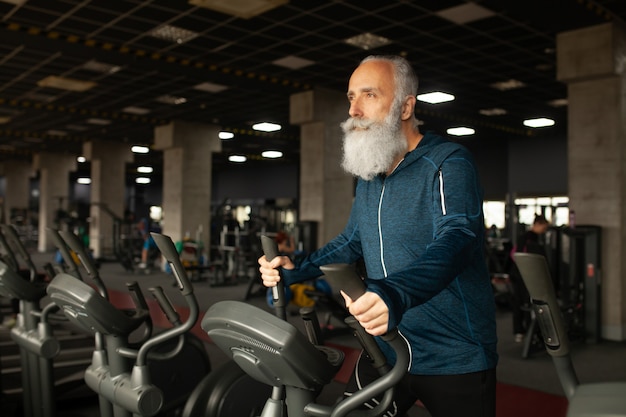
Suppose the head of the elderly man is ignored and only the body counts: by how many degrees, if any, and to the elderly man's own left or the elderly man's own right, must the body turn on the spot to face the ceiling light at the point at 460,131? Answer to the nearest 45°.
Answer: approximately 135° to the elderly man's own right

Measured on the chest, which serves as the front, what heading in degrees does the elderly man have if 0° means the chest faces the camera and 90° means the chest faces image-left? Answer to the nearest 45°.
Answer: approximately 45°

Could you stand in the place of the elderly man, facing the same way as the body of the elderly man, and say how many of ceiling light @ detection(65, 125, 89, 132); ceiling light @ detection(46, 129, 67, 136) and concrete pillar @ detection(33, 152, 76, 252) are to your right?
3

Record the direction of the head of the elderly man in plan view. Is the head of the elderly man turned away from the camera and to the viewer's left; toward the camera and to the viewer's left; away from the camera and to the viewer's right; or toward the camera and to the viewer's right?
toward the camera and to the viewer's left

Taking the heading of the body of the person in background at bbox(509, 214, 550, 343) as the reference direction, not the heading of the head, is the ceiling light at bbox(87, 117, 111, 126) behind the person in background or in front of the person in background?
behind
